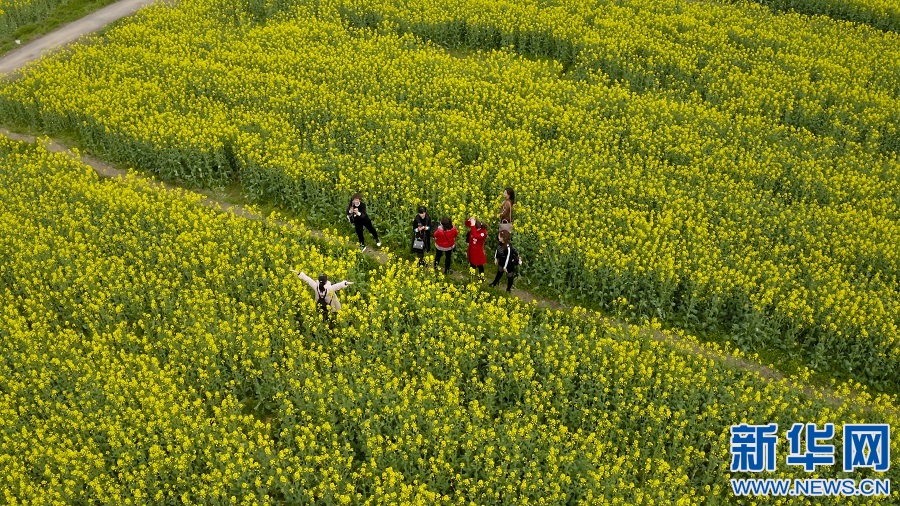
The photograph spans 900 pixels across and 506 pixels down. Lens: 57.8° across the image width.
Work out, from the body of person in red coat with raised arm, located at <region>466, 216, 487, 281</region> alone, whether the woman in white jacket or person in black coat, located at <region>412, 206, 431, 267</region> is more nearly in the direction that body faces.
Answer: the woman in white jacket

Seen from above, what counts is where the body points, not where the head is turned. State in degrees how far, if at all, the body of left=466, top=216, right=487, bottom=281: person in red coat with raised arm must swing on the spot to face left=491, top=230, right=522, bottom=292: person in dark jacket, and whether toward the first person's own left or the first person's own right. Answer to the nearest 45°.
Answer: approximately 90° to the first person's own left

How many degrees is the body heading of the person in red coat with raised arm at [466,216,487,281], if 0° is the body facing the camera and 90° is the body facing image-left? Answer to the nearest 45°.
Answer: approximately 45°

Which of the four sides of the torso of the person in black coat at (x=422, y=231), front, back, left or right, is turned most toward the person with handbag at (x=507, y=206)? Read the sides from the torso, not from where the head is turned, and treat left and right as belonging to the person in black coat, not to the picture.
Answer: left

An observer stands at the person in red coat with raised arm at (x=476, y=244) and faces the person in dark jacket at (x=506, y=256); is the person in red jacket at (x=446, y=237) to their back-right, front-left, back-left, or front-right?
back-right

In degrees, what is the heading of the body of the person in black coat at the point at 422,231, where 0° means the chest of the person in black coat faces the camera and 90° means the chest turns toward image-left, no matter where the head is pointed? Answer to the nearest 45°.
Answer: approximately 0°

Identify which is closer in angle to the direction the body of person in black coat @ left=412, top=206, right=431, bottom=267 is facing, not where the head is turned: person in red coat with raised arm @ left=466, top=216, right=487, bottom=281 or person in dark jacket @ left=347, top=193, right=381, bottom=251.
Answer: the person in red coat with raised arm

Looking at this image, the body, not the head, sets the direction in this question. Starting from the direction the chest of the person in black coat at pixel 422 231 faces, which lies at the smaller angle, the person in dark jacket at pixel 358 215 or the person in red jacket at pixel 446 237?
the person in red jacket

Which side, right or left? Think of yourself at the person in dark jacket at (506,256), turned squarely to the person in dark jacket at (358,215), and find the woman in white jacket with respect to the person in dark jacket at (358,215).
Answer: left
